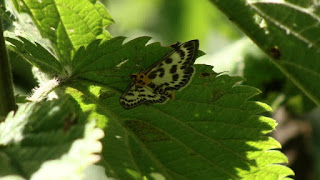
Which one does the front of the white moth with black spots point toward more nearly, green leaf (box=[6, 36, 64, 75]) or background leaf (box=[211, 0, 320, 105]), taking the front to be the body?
the green leaf

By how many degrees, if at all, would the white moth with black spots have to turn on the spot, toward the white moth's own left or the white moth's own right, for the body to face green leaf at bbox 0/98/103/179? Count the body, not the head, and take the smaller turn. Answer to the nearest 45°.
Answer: approximately 90° to the white moth's own left

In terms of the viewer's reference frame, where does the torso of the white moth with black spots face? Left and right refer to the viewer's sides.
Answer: facing away from the viewer and to the left of the viewer

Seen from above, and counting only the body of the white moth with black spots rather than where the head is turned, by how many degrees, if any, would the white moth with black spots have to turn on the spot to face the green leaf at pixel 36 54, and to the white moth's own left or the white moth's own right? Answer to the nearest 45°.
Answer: approximately 45° to the white moth's own left

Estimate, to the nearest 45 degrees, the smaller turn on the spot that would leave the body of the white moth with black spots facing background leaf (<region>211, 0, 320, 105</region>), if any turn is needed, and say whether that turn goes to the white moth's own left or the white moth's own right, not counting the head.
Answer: approximately 135° to the white moth's own right

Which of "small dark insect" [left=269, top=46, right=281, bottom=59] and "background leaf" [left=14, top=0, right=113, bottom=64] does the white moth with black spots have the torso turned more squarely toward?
the background leaf

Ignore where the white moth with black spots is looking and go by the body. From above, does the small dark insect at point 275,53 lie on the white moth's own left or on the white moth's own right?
on the white moth's own right

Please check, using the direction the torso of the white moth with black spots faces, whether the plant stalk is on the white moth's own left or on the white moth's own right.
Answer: on the white moth's own left
